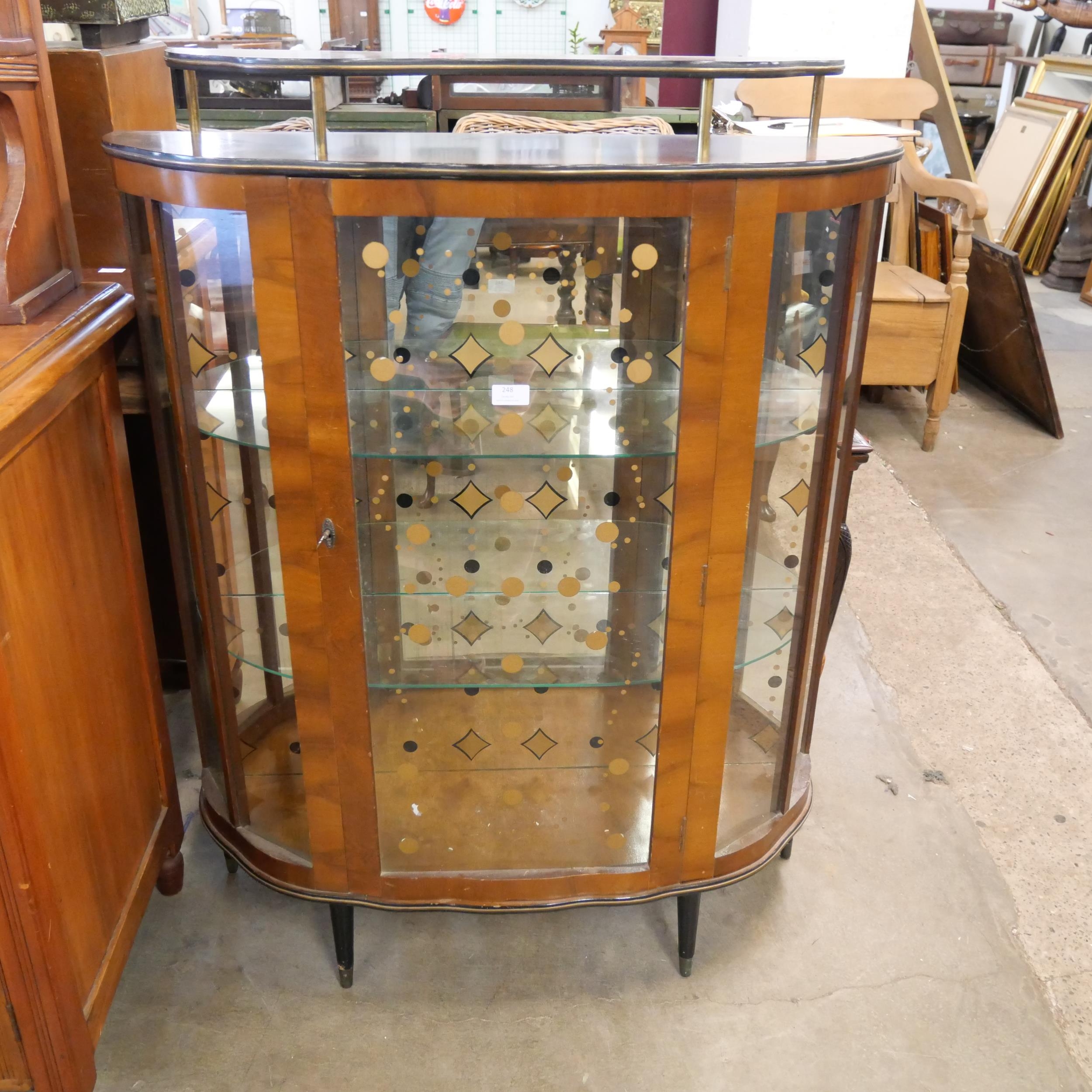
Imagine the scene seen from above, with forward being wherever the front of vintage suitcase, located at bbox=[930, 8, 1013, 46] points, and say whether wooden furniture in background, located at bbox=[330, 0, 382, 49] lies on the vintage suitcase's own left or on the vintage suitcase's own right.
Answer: on the vintage suitcase's own right

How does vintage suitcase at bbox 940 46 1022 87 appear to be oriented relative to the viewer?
toward the camera

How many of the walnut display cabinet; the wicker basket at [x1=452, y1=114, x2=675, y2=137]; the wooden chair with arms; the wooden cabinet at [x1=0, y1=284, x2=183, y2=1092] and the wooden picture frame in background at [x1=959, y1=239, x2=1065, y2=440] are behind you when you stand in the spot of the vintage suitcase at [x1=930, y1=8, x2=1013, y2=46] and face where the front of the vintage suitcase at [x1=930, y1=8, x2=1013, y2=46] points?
0

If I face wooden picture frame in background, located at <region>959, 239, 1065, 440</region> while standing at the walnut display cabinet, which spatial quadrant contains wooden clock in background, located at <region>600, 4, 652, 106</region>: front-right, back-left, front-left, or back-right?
front-left

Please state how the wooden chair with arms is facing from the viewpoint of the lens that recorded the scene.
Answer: facing the viewer

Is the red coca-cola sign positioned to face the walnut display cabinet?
yes

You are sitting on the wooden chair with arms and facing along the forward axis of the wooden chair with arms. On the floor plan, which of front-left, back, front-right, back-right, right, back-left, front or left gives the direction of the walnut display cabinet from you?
front

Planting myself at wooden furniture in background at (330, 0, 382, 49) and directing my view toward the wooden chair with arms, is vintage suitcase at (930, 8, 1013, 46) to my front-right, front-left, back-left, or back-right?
front-left

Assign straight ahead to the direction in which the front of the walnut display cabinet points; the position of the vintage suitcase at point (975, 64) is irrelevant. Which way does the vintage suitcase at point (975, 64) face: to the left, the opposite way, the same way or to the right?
the same way

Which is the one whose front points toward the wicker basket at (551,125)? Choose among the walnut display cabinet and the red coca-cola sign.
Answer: the red coca-cola sign

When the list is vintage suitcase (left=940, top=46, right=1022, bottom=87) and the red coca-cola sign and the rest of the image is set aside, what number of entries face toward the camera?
2
